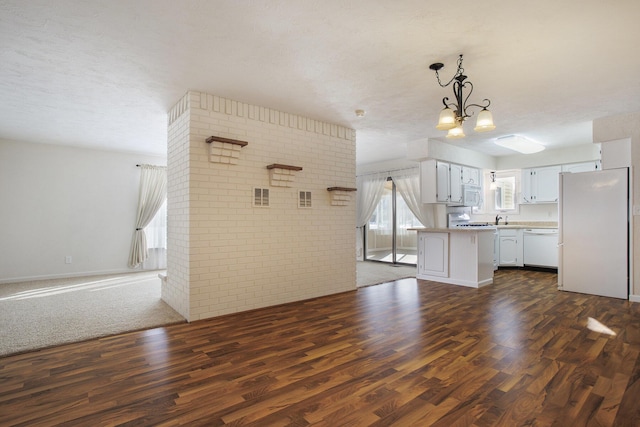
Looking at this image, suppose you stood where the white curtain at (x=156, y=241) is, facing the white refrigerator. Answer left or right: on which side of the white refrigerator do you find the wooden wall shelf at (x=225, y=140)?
right

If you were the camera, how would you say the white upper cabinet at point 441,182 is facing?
facing the viewer and to the right of the viewer

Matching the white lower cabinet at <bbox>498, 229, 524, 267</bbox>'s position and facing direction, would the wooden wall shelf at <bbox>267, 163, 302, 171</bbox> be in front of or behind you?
in front

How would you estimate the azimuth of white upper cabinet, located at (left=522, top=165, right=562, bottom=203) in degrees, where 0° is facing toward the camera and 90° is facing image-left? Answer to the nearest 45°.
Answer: approximately 0°

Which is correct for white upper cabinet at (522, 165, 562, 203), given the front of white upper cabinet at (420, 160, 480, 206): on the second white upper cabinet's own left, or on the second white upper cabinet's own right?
on the second white upper cabinet's own left
